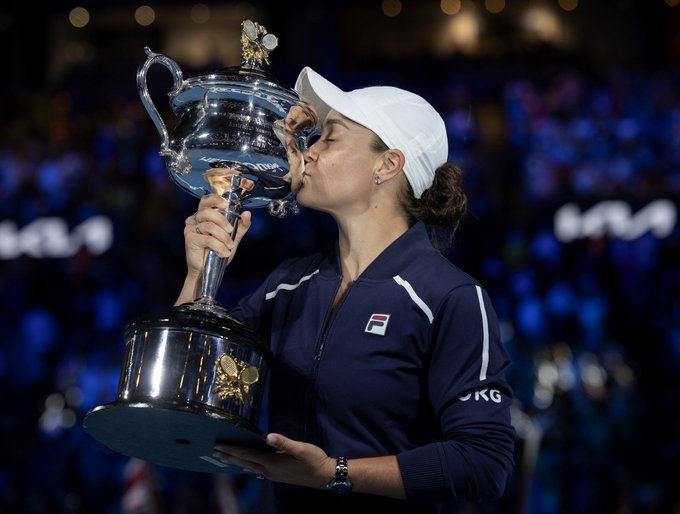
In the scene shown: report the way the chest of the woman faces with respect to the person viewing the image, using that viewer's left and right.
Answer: facing the viewer and to the left of the viewer

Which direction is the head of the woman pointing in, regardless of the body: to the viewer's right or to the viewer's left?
to the viewer's left
